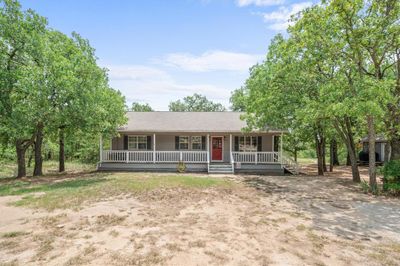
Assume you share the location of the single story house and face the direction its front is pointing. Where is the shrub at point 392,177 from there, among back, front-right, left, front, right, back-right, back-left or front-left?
front-left

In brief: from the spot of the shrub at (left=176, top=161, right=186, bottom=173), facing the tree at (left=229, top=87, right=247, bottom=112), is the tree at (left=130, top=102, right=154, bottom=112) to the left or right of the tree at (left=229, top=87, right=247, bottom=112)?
left

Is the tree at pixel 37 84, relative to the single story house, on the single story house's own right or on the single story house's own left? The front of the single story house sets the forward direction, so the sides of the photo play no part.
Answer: on the single story house's own right

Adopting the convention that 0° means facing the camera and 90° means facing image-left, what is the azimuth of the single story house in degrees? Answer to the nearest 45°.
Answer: approximately 0°

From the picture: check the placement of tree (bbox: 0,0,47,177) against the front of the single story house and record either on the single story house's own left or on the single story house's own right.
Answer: on the single story house's own right

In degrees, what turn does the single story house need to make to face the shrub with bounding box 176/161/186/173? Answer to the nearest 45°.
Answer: approximately 45° to its right

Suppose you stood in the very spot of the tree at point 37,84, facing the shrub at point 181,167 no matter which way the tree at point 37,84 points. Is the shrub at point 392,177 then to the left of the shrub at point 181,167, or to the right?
right

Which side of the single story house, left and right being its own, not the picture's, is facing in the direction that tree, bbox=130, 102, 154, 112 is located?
back
